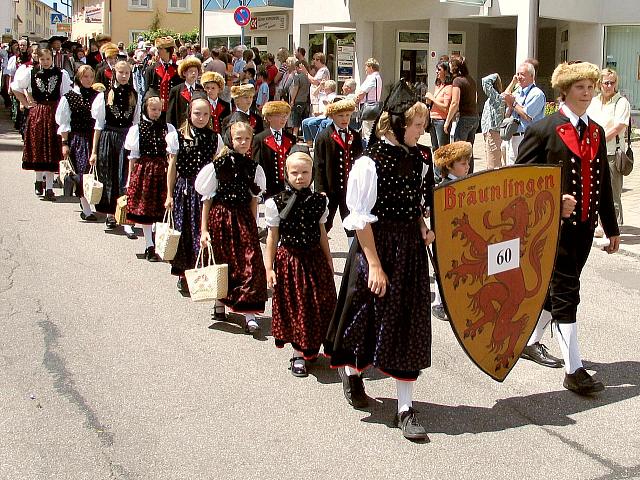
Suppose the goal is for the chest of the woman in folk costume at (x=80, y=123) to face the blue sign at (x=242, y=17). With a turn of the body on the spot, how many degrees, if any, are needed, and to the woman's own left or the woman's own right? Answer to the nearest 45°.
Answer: approximately 135° to the woman's own left

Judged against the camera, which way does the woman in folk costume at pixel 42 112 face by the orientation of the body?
toward the camera

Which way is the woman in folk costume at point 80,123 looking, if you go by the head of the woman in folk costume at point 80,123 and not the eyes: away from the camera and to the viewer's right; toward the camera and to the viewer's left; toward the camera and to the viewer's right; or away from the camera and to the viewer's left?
toward the camera and to the viewer's right

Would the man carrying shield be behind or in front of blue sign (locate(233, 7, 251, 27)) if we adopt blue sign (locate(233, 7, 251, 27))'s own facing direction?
in front

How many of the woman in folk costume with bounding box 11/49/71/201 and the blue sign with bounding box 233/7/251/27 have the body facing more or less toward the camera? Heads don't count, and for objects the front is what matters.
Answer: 2

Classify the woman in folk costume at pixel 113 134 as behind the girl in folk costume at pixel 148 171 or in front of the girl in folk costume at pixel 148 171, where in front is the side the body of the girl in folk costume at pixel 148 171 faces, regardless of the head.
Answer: behind

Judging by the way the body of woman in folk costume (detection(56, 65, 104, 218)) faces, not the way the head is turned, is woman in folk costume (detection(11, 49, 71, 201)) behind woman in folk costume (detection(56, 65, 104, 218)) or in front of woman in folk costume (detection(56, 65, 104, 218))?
behind

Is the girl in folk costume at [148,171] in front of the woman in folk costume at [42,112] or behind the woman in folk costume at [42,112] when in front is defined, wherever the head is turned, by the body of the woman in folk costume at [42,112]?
in front

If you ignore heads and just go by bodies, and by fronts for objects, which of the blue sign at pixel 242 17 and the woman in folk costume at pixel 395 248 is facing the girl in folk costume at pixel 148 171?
the blue sign

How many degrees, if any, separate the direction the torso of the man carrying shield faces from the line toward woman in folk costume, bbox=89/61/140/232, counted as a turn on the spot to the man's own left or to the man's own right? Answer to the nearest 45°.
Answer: approximately 180°

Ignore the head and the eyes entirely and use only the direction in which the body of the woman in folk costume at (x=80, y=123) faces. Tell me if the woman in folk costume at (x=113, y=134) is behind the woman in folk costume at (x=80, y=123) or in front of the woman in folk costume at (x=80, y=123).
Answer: in front

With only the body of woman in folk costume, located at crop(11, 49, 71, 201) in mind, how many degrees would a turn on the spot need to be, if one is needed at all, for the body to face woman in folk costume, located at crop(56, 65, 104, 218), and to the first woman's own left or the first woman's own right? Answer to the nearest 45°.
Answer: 0° — they already face them

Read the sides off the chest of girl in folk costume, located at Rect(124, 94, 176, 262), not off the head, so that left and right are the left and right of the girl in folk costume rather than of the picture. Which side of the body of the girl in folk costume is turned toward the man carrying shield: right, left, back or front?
front
